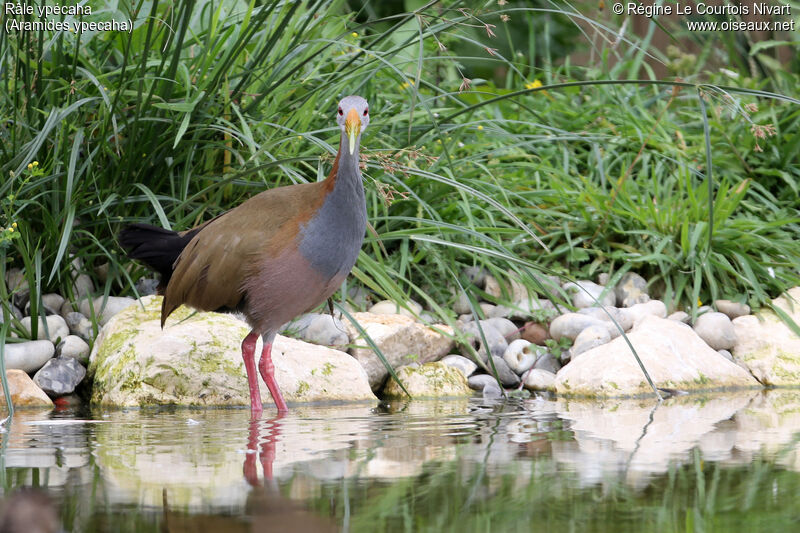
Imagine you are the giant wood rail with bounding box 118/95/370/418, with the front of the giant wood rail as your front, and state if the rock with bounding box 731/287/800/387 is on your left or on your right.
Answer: on your left

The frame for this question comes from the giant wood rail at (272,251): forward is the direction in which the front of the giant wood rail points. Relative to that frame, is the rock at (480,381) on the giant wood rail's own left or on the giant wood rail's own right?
on the giant wood rail's own left

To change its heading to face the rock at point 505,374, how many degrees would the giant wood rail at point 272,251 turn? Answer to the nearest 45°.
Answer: approximately 90° to its left

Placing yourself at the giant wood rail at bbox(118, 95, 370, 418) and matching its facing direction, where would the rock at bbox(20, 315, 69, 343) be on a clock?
The rock is roughly at 6 o'clock from the giant wood rail.

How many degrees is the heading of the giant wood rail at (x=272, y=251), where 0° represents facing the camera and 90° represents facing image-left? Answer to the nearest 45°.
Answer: approximately 315°

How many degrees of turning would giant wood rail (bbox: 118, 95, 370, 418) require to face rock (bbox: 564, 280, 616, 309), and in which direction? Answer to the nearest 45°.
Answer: approximately 90° to its left

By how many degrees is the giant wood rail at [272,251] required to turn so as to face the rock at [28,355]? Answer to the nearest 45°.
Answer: approximately 180°

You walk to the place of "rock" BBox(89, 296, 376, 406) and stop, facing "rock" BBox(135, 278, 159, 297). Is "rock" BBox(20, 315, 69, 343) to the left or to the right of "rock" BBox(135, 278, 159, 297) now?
left

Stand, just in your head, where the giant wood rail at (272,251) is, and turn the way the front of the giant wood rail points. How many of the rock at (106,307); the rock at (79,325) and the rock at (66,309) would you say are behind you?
3

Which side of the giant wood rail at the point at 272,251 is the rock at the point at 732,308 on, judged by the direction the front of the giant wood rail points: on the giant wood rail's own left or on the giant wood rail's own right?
on the giant wood rail's own left

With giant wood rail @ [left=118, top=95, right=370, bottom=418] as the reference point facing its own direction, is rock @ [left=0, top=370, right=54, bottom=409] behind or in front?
behind
